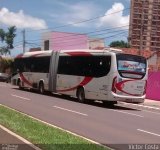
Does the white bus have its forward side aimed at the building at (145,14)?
no
